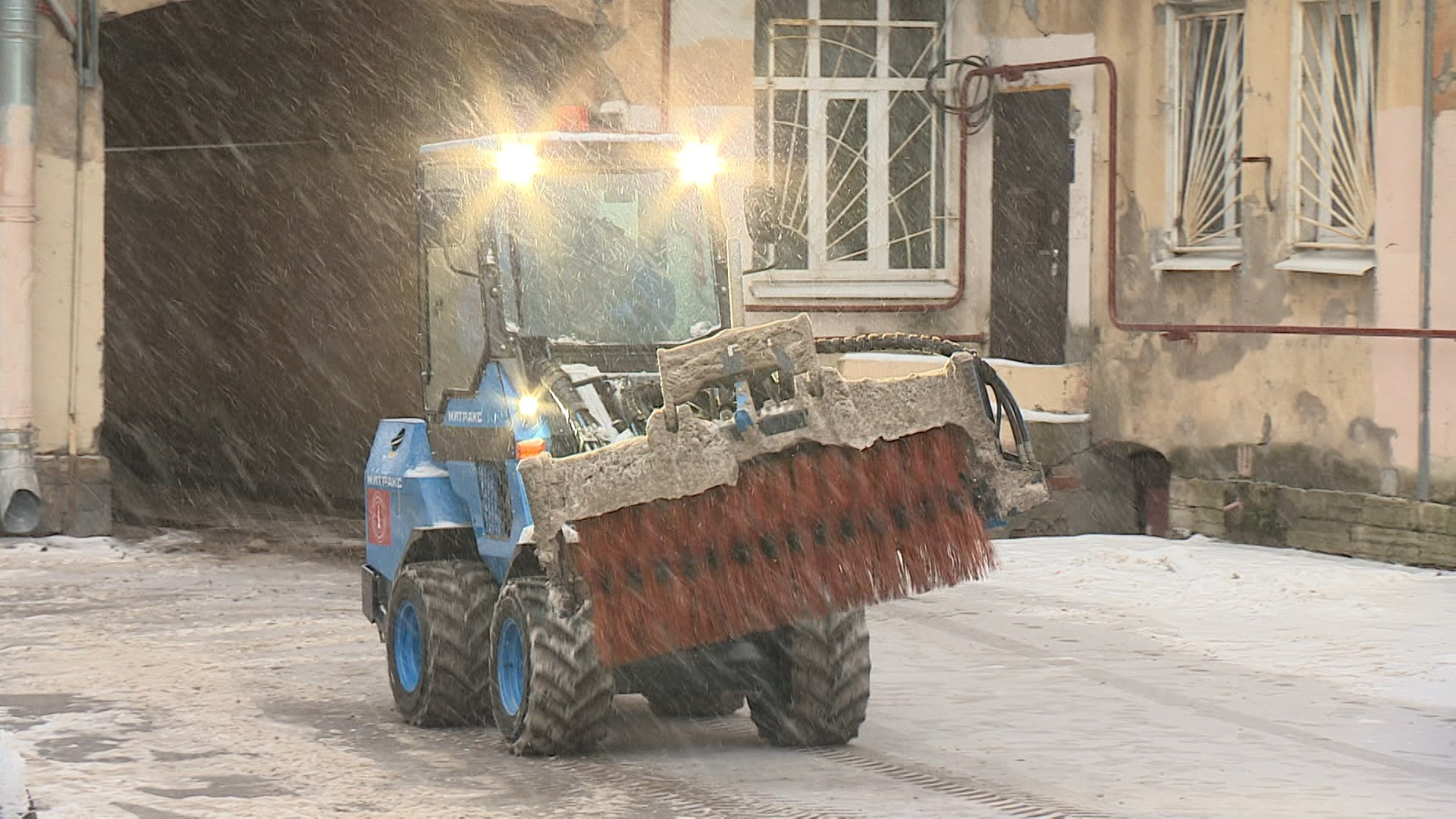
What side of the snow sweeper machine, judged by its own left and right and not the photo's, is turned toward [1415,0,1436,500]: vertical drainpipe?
left

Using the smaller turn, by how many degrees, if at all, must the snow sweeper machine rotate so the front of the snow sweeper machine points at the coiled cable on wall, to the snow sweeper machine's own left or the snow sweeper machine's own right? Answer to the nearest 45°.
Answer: approximately 135° to the snow sweeper machine's own left

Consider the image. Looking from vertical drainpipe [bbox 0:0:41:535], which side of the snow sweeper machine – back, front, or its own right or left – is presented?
back

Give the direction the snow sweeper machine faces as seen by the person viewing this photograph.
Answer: facing the viewer and to the right of the viewer

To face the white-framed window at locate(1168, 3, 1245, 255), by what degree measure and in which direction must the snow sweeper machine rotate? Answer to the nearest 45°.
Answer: approximately 90° to its left

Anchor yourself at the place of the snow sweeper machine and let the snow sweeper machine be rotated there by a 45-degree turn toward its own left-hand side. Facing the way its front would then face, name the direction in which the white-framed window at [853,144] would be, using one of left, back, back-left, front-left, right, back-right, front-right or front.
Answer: left

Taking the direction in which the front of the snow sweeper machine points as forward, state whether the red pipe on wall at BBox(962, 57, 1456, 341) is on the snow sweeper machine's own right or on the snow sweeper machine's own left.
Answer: on the snow sweeper machine's own left

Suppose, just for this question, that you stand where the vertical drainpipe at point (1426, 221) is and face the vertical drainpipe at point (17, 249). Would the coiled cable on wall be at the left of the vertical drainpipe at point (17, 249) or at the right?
right

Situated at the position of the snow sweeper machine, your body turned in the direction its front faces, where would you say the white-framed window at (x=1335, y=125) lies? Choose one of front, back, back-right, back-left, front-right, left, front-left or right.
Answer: left
